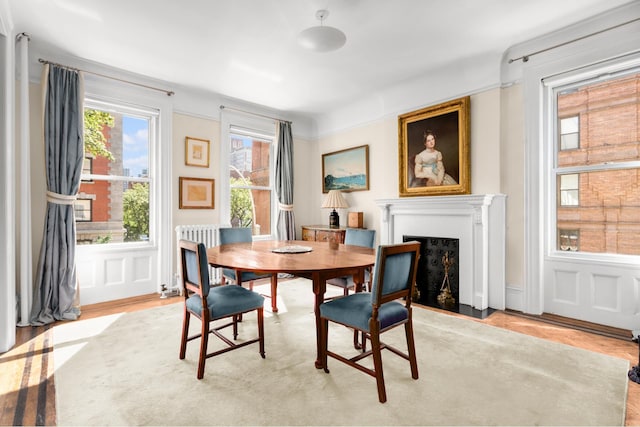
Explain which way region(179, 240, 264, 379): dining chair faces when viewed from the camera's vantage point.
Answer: facing away from the viewer and to the right of the viewer

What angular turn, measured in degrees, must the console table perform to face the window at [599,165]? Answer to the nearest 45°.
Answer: approximately 90° to its left

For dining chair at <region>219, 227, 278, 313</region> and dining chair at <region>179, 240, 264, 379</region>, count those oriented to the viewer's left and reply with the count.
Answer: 0

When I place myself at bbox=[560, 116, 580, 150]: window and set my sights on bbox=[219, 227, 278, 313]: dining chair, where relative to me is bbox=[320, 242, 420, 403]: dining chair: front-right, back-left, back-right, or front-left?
front-left

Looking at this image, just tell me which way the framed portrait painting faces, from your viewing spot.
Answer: facing the viewer and to the left of the viewer

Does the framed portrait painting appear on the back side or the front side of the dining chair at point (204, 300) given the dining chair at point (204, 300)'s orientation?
on the front side

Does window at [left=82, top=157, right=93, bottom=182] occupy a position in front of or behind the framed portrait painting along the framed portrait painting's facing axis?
in front

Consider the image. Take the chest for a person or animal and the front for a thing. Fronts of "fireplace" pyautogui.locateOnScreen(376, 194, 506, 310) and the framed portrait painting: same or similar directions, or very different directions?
same or similar directions

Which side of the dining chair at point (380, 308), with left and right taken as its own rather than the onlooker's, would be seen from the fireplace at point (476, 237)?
right

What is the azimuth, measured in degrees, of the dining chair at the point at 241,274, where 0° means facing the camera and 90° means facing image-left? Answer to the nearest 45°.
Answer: approximately 315°

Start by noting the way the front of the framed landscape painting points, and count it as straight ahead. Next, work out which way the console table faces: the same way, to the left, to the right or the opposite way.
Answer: the same way

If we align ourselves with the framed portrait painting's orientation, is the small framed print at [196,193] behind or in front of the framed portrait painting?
in front

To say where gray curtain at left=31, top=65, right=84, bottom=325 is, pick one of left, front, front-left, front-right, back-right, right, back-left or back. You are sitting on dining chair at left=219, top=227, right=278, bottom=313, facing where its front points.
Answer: back-right

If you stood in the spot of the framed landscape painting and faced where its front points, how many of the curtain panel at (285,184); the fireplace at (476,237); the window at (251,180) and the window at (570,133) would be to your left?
2

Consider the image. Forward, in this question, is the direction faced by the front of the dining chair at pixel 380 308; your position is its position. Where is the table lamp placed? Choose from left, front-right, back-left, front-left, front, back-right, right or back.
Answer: front-right

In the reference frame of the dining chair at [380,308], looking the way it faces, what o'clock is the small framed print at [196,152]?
The small framed print is roughly at 12 o'clock from the dining chair.

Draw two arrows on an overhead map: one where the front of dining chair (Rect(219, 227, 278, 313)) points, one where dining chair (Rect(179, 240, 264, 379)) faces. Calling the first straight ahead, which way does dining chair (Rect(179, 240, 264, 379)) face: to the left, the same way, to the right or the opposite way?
to the left

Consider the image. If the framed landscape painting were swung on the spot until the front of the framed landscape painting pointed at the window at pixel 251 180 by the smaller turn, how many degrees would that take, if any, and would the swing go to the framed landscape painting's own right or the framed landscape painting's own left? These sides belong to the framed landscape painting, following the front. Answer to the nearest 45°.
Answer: approximately 45° to the framed landscape painting's own right
